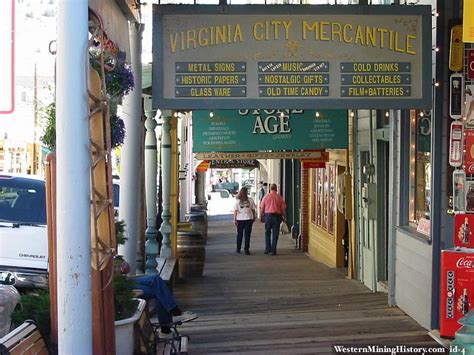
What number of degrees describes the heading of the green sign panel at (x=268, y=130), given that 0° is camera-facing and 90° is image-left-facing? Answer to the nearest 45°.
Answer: approximately 0°

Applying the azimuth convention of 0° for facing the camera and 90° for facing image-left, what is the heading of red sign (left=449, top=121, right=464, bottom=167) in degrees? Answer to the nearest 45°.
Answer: approximately 0°

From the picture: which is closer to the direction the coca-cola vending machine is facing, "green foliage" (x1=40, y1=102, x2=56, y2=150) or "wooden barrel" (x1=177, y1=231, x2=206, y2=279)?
the green foliage

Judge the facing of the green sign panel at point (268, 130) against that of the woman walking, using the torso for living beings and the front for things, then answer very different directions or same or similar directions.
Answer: very different directions

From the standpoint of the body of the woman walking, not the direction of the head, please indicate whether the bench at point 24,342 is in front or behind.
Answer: behind

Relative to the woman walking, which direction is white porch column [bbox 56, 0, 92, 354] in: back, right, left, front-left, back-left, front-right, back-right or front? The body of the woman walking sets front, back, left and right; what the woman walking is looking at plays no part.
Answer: back

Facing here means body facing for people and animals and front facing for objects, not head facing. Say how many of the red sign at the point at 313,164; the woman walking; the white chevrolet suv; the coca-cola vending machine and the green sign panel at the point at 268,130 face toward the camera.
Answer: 3

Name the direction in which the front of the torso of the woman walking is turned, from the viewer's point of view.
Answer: away from the camera
